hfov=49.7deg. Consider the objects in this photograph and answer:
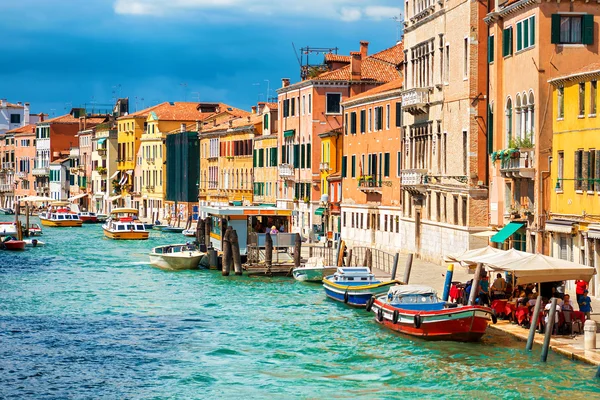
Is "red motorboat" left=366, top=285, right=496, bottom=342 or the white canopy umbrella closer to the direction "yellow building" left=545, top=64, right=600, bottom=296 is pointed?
the red motorboat

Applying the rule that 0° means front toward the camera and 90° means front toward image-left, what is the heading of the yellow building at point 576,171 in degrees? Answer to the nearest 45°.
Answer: approximately 45°

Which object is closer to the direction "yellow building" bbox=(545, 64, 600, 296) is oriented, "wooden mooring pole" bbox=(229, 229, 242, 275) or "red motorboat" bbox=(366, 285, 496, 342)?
the red motorboat

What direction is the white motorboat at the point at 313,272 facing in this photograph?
to the viewer's left

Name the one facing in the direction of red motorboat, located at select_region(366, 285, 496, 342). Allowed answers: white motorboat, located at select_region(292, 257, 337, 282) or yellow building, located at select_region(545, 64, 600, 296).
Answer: the yellow building
